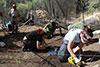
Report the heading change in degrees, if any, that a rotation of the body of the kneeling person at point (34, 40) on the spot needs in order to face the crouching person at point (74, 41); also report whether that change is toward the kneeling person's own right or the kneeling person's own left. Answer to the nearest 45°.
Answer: approximately 45° to the kneeling person's own right

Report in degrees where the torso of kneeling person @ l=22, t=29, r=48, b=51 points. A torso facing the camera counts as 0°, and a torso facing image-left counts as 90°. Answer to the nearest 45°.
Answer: approximately 270°
